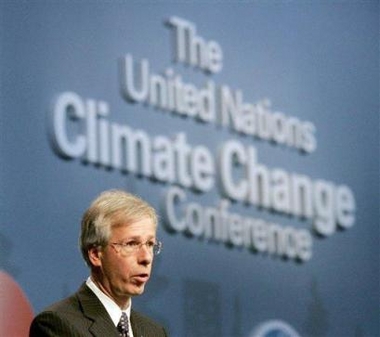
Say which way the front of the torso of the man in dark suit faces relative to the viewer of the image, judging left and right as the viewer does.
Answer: facing the viewer and to the right of the viewer

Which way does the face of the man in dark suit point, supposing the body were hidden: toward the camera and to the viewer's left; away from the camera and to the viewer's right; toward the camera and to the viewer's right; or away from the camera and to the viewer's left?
toward the camera and to the viewer's right
